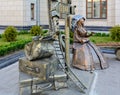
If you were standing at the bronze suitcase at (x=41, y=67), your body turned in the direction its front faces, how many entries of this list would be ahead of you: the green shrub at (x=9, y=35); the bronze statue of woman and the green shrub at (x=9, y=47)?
0

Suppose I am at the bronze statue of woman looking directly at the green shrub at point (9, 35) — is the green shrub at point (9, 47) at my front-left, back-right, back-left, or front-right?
front-left

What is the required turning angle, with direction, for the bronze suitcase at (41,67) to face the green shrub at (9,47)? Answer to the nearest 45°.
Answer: approximately 135° to its right

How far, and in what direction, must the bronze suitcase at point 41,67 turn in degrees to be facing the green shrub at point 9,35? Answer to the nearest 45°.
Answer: approximately 135° to its right

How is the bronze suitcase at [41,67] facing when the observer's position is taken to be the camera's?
facing the viewer and to the left of the viewer

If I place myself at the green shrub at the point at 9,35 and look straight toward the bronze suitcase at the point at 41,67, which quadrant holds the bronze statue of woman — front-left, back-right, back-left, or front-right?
front-left
